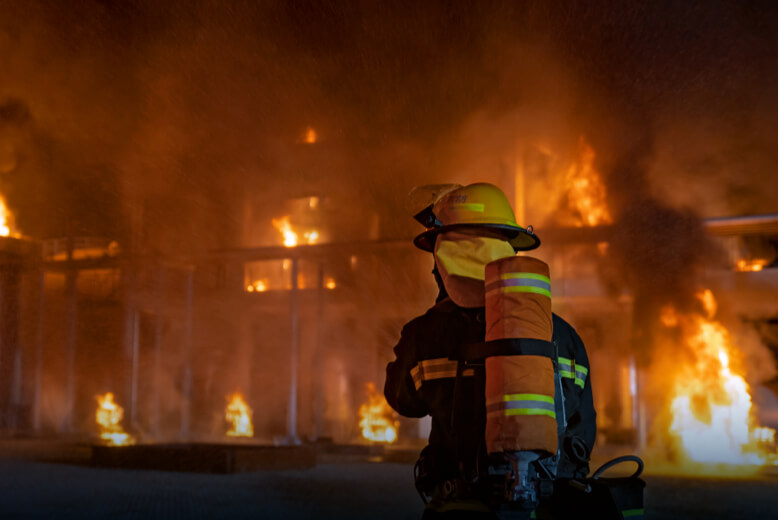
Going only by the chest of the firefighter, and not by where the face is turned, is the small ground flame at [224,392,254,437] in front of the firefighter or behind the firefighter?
in front

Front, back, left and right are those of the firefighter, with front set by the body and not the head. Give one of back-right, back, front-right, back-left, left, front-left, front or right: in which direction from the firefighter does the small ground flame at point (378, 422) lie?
front-right

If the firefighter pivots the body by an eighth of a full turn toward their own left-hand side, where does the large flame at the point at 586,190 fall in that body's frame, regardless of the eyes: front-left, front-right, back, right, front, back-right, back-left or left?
right

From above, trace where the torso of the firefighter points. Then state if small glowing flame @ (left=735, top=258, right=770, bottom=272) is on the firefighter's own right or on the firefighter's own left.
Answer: on the firefighter's own right

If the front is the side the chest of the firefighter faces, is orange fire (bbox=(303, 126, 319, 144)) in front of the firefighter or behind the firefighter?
in front

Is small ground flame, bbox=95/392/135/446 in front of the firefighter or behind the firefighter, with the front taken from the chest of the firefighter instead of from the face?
in front

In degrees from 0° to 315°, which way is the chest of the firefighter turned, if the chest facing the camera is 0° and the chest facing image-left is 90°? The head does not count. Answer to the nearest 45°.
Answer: approximately 135°

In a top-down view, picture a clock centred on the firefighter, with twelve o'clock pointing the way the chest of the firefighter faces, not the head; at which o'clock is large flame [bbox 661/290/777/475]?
The large flame is roughly at 2 o'clock from the firefighter.

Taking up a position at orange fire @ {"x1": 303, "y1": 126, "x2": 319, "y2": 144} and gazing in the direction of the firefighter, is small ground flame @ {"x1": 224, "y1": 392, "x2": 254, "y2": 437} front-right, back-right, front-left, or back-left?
front-right
